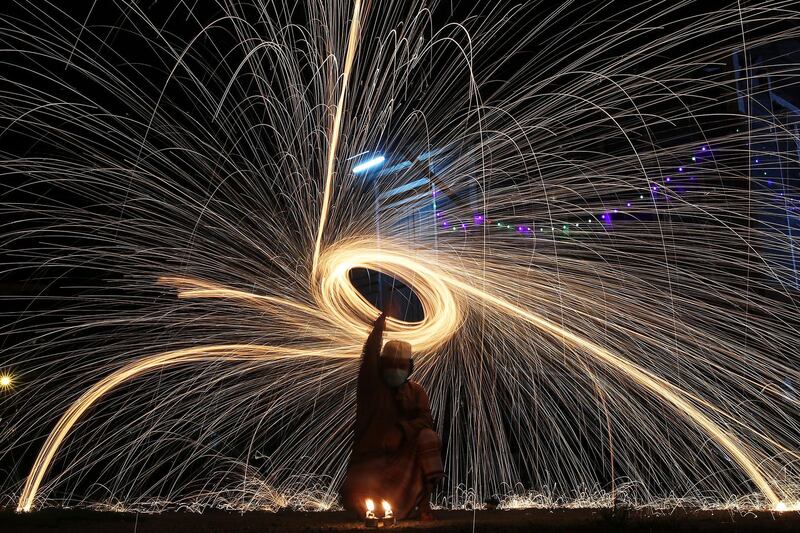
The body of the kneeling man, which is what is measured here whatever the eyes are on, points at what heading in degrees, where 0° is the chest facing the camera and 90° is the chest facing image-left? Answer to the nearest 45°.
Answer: approximately 0°
